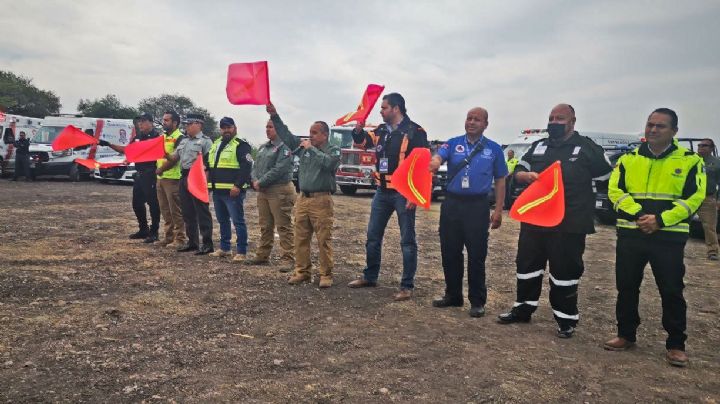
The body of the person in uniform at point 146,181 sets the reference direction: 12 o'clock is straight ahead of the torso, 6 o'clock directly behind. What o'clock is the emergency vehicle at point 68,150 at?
The emergency vehicle is roughly at 4 o'clock from the person in uniform.

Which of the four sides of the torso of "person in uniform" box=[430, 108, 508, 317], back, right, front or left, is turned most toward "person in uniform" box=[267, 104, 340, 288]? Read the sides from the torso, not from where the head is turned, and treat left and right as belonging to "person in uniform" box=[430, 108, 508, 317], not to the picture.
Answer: right

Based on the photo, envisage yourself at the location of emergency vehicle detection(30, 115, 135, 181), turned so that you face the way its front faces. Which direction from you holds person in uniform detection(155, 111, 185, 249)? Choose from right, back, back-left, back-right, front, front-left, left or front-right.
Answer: front-left

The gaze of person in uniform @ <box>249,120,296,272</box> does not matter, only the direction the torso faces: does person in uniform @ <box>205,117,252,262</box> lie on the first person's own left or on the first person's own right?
on the first person's own right

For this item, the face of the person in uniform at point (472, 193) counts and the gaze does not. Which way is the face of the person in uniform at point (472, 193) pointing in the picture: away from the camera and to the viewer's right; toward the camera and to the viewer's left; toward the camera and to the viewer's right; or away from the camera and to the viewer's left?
toward the camera and to the viewer's left

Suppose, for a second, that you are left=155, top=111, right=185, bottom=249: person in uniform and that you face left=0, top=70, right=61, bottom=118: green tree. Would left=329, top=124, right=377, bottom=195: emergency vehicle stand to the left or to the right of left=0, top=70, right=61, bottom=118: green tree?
right

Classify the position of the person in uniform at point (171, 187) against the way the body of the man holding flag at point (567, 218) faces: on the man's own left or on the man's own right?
on the man's own right

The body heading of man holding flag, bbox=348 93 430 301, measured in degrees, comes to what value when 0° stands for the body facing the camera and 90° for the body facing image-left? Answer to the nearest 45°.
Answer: approximately 45°

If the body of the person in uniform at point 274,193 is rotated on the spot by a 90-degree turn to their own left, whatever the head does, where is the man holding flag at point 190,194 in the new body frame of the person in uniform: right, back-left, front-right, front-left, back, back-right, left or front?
back

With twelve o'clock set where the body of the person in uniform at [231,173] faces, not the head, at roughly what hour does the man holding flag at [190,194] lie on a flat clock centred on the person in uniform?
The man holding flag is roughly at 3 o'clock from the person in uniform.
